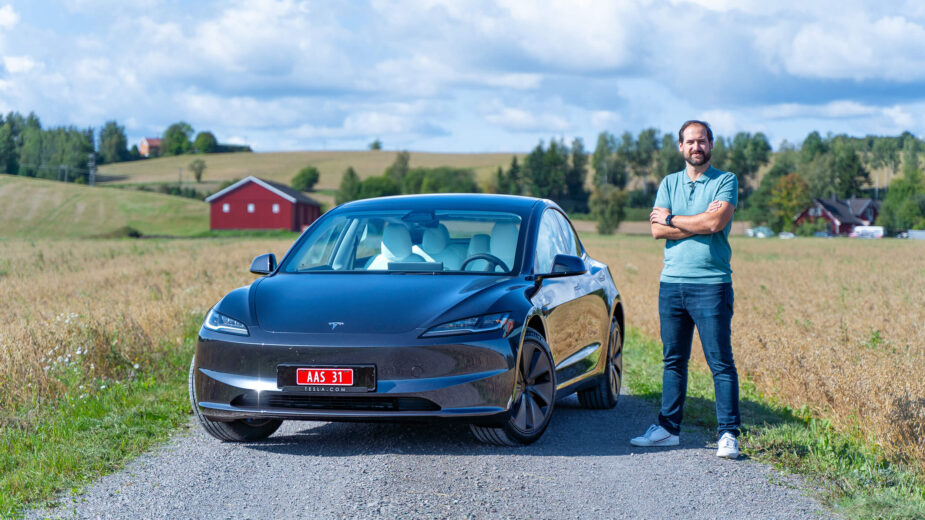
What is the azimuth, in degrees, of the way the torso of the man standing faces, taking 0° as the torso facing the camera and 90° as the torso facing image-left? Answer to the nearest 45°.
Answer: approximately 0°

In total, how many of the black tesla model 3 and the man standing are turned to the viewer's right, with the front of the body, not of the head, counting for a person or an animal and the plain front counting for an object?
0

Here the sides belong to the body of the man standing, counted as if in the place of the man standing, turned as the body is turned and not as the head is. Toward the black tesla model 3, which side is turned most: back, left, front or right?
right

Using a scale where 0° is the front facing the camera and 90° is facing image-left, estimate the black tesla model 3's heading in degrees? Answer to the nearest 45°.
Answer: approximately 45°

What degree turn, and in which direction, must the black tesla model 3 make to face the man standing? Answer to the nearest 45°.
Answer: approximately 45° to its left
